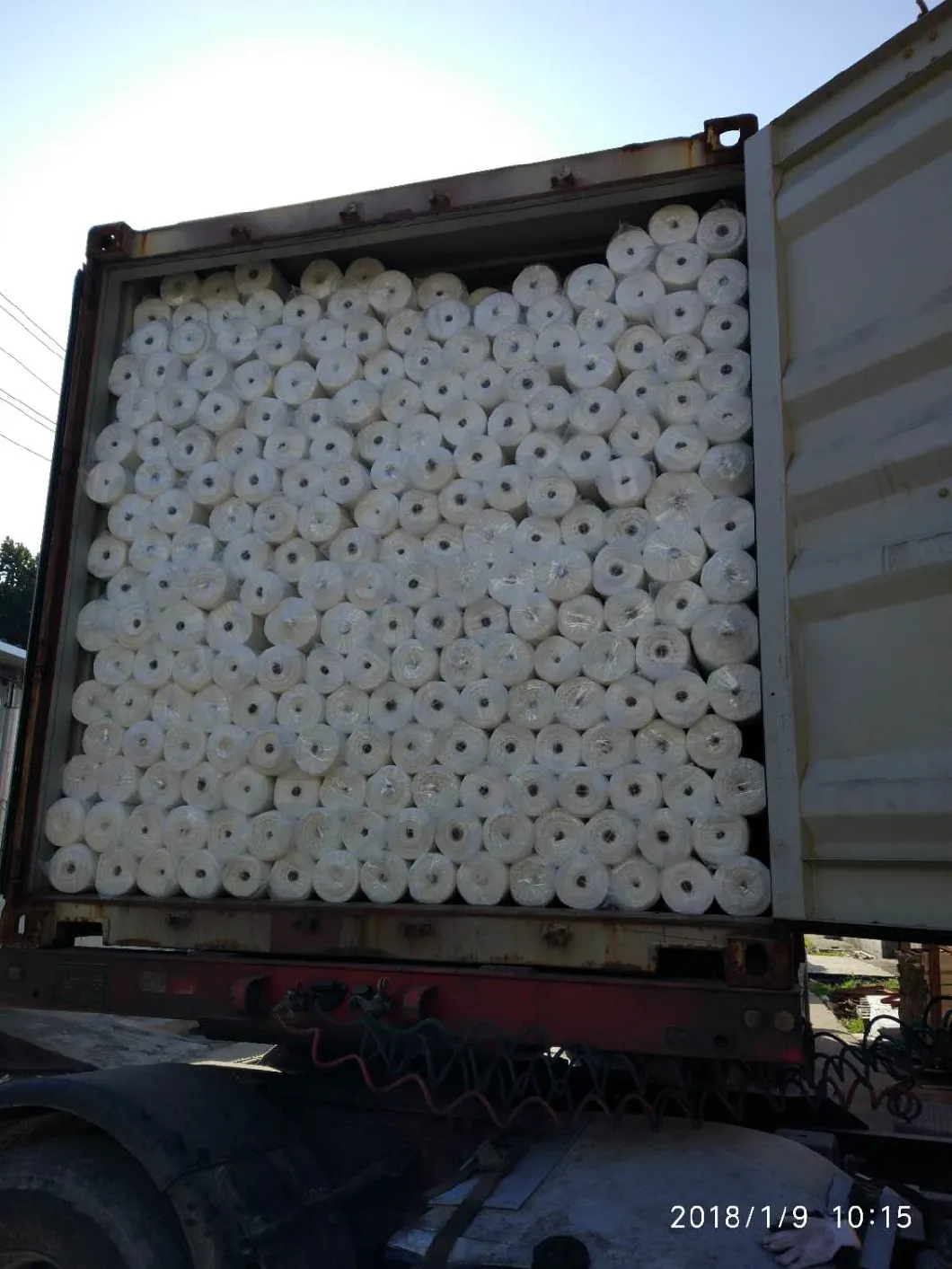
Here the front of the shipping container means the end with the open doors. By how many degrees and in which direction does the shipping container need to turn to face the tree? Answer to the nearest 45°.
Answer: approximately 135° to its right

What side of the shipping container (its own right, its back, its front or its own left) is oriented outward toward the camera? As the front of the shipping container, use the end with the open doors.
front
